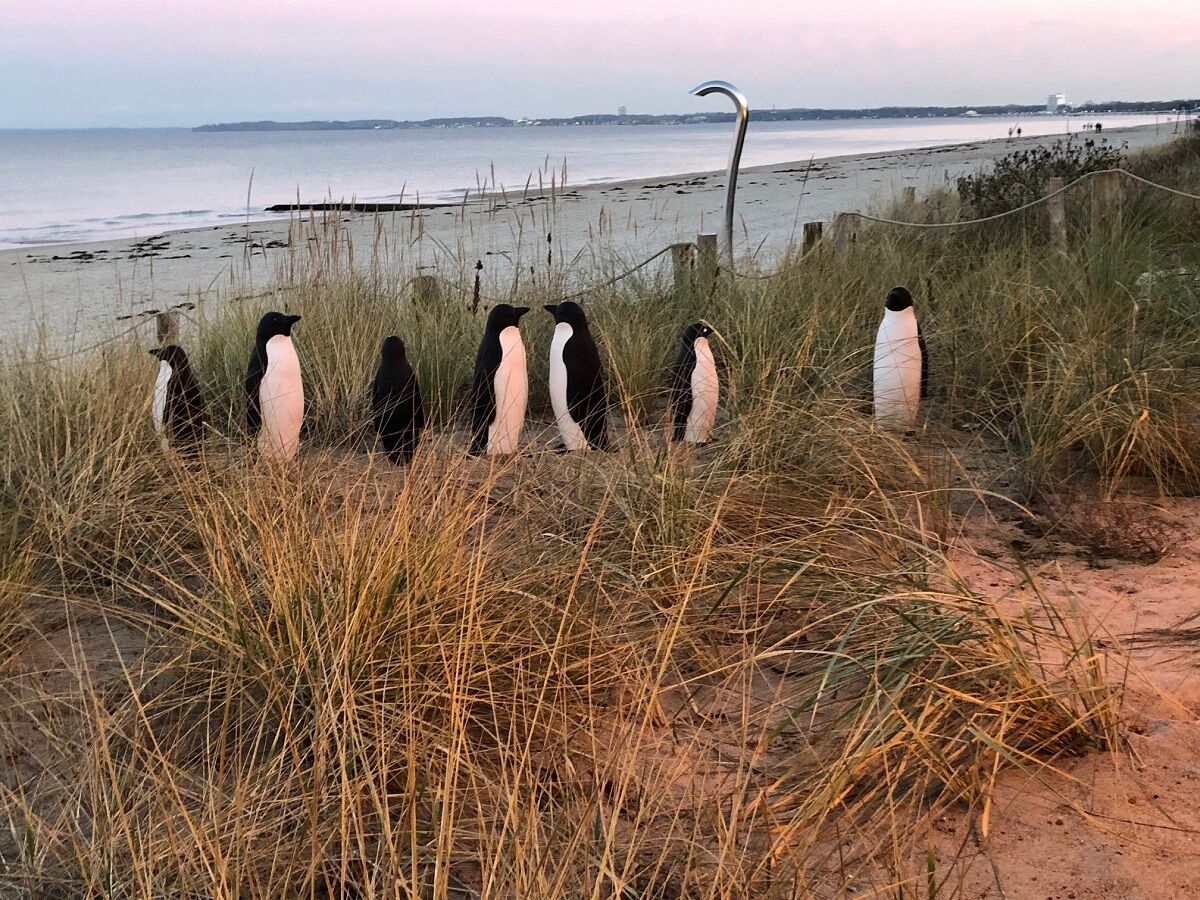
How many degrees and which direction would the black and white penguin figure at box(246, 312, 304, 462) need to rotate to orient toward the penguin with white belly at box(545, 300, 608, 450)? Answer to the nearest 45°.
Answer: approximately 45° to its left

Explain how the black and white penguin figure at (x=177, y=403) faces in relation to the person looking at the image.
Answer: facing to the left of the viewer

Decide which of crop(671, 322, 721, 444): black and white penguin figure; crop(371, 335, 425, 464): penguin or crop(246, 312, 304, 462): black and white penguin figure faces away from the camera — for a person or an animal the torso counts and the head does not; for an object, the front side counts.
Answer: the penguin

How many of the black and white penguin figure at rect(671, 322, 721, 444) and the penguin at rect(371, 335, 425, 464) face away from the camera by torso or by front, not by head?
1

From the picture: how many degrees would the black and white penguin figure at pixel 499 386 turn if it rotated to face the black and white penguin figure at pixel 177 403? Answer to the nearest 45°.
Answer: approximately 180°

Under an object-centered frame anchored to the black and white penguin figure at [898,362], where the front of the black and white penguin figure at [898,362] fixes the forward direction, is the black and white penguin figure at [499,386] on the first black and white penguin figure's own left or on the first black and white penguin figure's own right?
on the first black and white penguin figure's own right

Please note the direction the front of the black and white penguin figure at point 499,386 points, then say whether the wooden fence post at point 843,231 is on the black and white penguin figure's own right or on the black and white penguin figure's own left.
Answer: on the black and white penguin figure's own left

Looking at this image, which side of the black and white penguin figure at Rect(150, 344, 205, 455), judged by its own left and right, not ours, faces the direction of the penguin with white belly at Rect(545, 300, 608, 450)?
back

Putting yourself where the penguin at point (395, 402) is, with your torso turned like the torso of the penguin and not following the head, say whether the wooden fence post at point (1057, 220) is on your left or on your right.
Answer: on your right

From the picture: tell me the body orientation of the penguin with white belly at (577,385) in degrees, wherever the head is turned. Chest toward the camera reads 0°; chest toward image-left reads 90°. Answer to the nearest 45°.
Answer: approximately 90°

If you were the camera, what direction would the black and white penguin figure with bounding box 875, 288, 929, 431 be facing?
facing the viewer

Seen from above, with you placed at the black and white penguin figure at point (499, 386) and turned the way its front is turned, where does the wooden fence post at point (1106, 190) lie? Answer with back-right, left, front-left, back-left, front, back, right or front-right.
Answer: front-left

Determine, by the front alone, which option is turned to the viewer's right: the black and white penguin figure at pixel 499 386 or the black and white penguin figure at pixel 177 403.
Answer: the black and white penguin figure at pixel 499 386

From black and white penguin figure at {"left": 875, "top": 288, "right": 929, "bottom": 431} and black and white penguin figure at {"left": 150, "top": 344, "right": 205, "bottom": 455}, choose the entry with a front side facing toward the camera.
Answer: black and white penguin figure at {"left": 875, "top": 288, "right": 929, "bottom": 431}

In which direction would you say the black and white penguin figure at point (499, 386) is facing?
to the viewer's right

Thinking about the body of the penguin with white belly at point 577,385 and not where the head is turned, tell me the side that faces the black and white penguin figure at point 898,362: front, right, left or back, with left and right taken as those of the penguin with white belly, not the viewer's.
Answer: back
